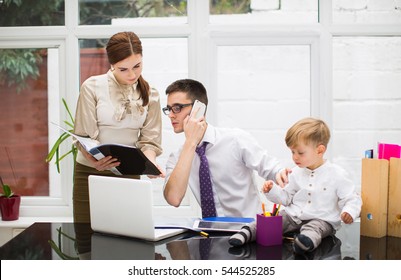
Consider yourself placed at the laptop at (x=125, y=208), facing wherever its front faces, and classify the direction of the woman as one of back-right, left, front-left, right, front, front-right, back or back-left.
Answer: front-left

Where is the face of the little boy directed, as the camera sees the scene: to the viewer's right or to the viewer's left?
to the viewer's left

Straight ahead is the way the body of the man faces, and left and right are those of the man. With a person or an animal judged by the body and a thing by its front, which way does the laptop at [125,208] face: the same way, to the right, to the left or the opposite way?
the opposite way

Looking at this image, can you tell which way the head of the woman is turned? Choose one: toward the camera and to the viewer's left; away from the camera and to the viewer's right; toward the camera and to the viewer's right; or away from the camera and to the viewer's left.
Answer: toward the camera and to the viewer's right

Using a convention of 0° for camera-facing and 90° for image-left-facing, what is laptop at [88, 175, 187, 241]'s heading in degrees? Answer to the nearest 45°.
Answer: approximately 225°

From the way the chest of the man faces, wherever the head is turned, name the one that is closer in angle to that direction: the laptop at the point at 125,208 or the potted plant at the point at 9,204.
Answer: the laptop

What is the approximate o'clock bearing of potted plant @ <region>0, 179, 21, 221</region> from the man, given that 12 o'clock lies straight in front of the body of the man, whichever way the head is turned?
The potted plant is roughly at 3 o'clock from the man.

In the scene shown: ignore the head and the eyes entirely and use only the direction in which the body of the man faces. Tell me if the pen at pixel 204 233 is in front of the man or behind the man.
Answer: in front

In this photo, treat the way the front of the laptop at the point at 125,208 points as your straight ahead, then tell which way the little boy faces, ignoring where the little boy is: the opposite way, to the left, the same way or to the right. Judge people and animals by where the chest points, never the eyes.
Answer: the opposite way

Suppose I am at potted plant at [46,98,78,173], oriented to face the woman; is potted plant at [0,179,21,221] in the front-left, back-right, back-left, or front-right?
back-right

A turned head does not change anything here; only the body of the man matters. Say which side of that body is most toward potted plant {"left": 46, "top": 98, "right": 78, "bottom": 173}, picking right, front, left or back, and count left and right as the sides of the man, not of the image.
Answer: right

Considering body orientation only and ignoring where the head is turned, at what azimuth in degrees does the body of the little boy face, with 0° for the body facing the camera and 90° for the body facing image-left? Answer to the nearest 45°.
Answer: approximately 45°

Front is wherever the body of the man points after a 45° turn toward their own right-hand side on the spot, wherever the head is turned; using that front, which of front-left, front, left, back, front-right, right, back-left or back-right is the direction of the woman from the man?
front-right

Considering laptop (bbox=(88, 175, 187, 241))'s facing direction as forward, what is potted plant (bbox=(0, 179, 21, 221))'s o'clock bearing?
The potted plant is roughly at 10 o'clock from the laptop.
